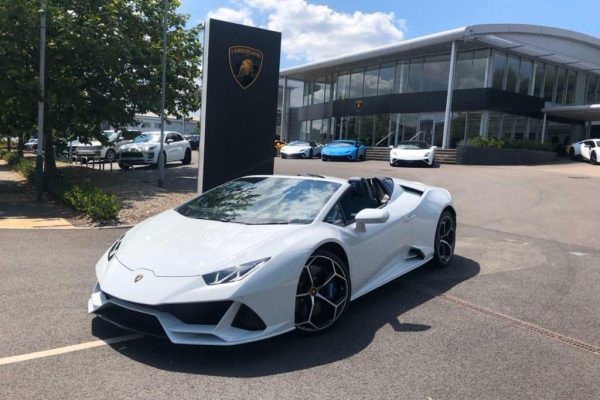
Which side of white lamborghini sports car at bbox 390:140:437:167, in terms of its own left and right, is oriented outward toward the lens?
front

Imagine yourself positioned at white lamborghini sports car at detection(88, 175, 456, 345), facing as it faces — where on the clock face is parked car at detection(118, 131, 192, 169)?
The parked car is roughly at 4 o'clock from the white lamborghini sports car.

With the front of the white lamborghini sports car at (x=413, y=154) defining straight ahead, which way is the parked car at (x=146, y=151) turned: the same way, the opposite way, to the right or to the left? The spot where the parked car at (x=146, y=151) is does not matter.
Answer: the same way

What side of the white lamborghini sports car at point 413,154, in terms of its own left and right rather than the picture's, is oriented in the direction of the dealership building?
back

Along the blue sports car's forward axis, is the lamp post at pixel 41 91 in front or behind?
in front

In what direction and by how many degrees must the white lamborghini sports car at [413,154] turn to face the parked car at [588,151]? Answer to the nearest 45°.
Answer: approximately 135° to its left

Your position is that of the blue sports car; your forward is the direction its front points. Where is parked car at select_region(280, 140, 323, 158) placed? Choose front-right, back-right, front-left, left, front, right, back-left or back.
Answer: right

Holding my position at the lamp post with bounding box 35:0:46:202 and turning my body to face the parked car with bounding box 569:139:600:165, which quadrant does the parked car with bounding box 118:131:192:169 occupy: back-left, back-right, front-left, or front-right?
front-left

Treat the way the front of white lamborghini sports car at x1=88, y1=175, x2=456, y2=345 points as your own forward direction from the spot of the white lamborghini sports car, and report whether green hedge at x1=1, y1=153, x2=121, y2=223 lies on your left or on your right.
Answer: on your right

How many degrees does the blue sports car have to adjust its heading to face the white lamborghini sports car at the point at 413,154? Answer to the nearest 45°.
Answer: approximately 90° to its left

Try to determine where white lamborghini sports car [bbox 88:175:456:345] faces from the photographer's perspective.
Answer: facing the viewer and to the left of the viewer

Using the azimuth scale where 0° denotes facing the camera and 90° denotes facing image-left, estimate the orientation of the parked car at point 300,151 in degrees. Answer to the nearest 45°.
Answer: approximately 45°

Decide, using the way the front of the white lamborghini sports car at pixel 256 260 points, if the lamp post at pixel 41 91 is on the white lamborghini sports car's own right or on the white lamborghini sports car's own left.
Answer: on the white lamborghini sports car's own right

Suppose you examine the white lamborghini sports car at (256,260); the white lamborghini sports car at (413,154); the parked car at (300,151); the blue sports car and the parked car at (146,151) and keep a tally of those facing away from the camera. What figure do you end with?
0

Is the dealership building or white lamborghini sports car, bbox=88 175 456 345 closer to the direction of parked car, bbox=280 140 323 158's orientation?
the white lamborghini sports car
